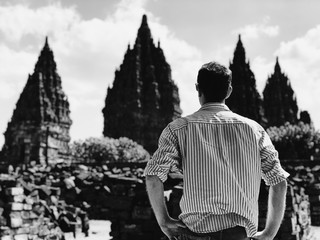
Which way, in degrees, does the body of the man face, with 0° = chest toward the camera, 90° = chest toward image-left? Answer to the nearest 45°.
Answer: approximately 180°

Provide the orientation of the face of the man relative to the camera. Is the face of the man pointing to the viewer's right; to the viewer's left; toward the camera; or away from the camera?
away from the camera

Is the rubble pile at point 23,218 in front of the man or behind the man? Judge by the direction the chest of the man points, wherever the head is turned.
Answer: in front
